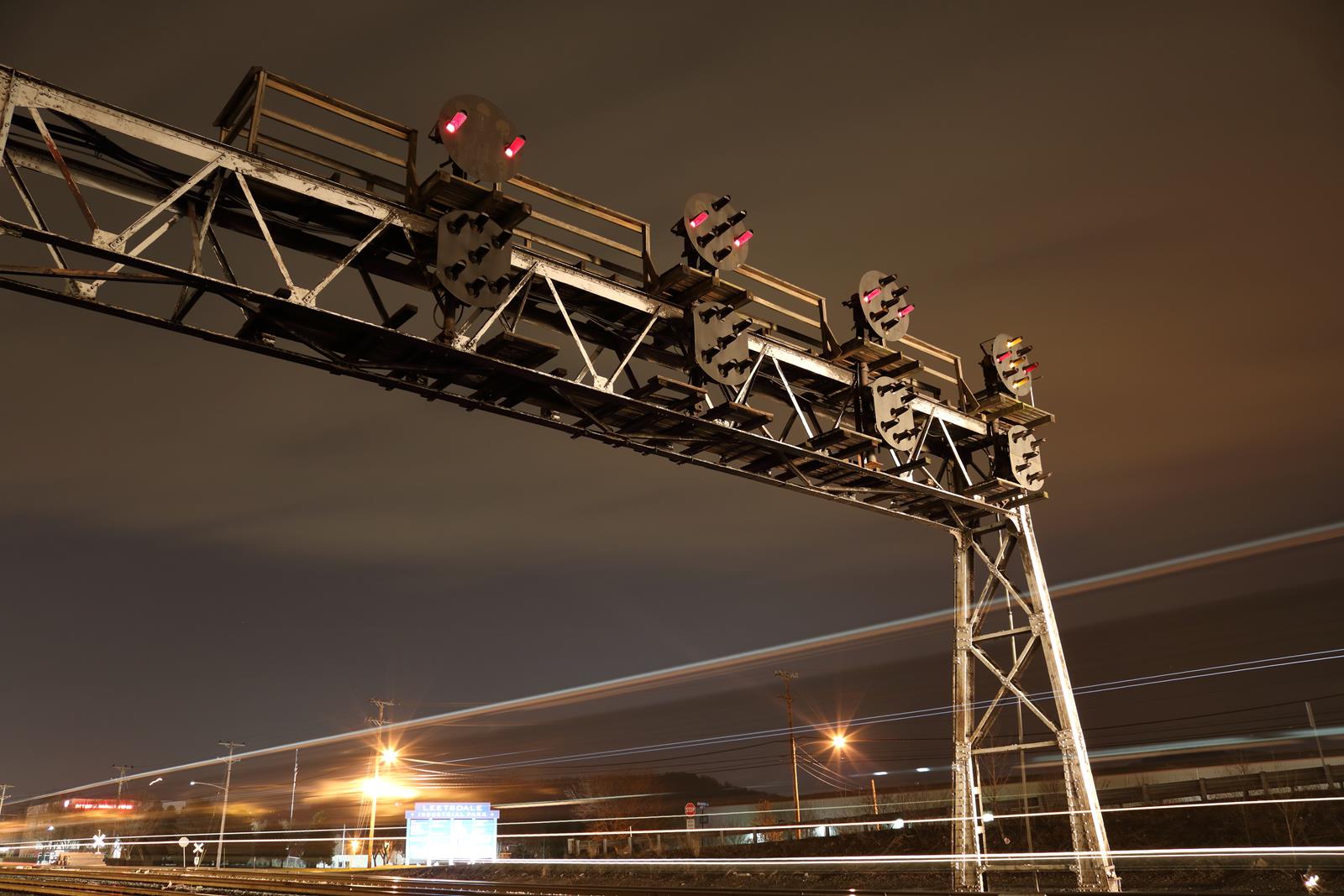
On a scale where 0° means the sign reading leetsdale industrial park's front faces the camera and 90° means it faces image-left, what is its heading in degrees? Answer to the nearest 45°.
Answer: approximately 0°
